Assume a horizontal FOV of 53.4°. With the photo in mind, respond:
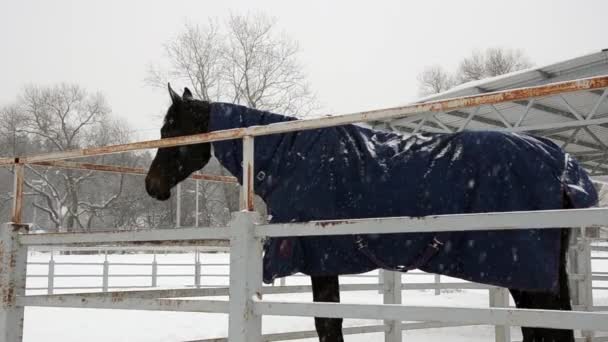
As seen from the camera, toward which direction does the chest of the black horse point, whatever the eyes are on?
to the viewer's left

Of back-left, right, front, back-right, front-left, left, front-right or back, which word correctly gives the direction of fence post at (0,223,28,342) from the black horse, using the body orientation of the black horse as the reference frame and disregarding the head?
front

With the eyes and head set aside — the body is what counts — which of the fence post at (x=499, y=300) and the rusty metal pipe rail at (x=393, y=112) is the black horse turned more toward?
the rusty metal pipe rail

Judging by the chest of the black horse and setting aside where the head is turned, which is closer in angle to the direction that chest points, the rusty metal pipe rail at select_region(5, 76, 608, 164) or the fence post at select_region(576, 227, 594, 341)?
the rusty metal pipe rail
